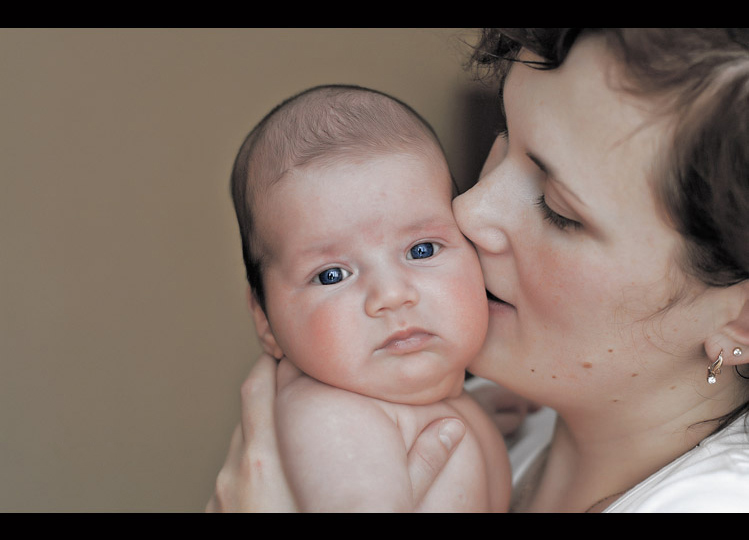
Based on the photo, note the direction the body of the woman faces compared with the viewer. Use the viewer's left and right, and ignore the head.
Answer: facing to the left of the viewer

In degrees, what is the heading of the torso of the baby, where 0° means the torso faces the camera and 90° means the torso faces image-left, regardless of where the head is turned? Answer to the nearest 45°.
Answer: approximately 315°
